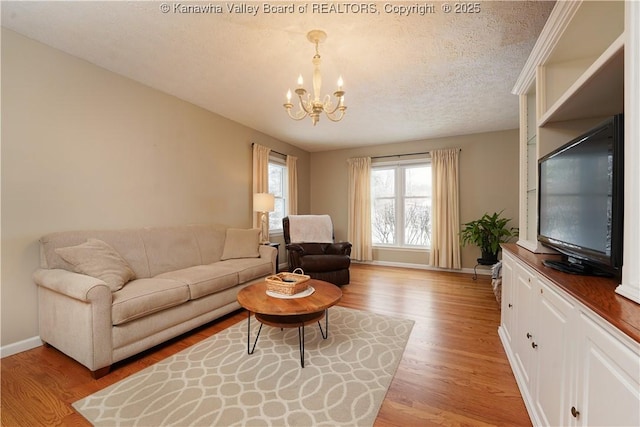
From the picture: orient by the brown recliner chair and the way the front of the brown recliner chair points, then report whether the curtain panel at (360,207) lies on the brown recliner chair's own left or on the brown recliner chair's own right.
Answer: on the brown recliner chair's own left

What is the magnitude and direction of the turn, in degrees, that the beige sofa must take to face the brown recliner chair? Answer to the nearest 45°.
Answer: approximately 45° to its left

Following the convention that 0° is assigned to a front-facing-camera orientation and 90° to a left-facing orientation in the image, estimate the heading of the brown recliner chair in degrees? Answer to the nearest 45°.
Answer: approximately 315°

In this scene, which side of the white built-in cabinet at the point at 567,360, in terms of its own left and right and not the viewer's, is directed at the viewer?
left

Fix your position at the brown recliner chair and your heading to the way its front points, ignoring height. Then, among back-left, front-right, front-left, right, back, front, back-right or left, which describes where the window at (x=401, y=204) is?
left

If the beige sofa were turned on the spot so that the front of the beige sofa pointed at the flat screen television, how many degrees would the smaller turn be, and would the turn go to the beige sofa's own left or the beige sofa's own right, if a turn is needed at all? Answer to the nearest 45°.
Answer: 0° — it already faces it

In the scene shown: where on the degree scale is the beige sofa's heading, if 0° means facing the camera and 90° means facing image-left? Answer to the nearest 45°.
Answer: approximately 315°

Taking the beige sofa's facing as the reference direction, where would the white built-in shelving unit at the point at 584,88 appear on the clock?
The white built-in shelving unit is roughly at 12 o'clock from the beige sofa.

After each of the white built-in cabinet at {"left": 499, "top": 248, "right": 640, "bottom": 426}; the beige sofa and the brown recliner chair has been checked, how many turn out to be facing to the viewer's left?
1

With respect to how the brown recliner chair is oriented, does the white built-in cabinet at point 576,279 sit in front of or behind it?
in front

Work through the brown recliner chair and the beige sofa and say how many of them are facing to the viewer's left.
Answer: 0

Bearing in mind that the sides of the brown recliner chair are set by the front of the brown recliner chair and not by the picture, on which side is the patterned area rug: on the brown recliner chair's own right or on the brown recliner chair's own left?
on the brown recliner chair's own right

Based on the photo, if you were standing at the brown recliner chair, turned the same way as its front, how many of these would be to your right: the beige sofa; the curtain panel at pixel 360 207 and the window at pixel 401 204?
1

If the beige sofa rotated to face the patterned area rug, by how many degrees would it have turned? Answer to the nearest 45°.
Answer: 0° — it already faces it

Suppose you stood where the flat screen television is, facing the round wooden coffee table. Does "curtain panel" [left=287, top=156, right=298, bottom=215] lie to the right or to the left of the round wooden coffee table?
right
